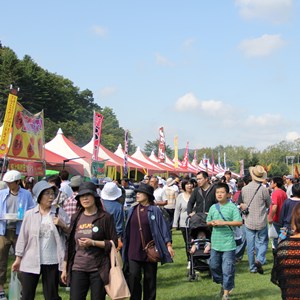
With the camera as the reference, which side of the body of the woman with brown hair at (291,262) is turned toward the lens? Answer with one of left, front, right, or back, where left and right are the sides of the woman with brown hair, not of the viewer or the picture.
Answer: back

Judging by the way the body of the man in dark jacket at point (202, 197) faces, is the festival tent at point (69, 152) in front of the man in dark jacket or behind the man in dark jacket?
behind

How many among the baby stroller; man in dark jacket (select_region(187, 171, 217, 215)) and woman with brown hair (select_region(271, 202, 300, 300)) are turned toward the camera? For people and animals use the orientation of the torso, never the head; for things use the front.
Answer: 2

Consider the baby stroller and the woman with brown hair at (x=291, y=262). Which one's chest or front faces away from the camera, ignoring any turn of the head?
the woman with brown hair

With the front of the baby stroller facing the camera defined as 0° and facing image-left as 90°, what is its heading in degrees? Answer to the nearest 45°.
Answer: approximately 0°

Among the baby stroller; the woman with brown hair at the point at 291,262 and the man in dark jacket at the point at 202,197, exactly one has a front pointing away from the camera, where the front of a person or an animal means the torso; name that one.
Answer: the woman with brown hair

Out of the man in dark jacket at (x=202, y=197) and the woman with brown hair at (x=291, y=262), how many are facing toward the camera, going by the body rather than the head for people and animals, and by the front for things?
1

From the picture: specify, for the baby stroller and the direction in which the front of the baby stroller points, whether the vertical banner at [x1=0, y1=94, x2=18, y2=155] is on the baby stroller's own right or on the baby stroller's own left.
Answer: on the baby stroller's own right

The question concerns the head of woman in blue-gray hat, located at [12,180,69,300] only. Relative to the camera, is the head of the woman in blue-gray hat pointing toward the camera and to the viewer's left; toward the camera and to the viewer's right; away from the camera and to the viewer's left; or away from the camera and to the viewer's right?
toward the camera and to the viewer's right

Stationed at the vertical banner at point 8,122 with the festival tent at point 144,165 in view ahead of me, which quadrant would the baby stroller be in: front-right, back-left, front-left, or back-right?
back-right
